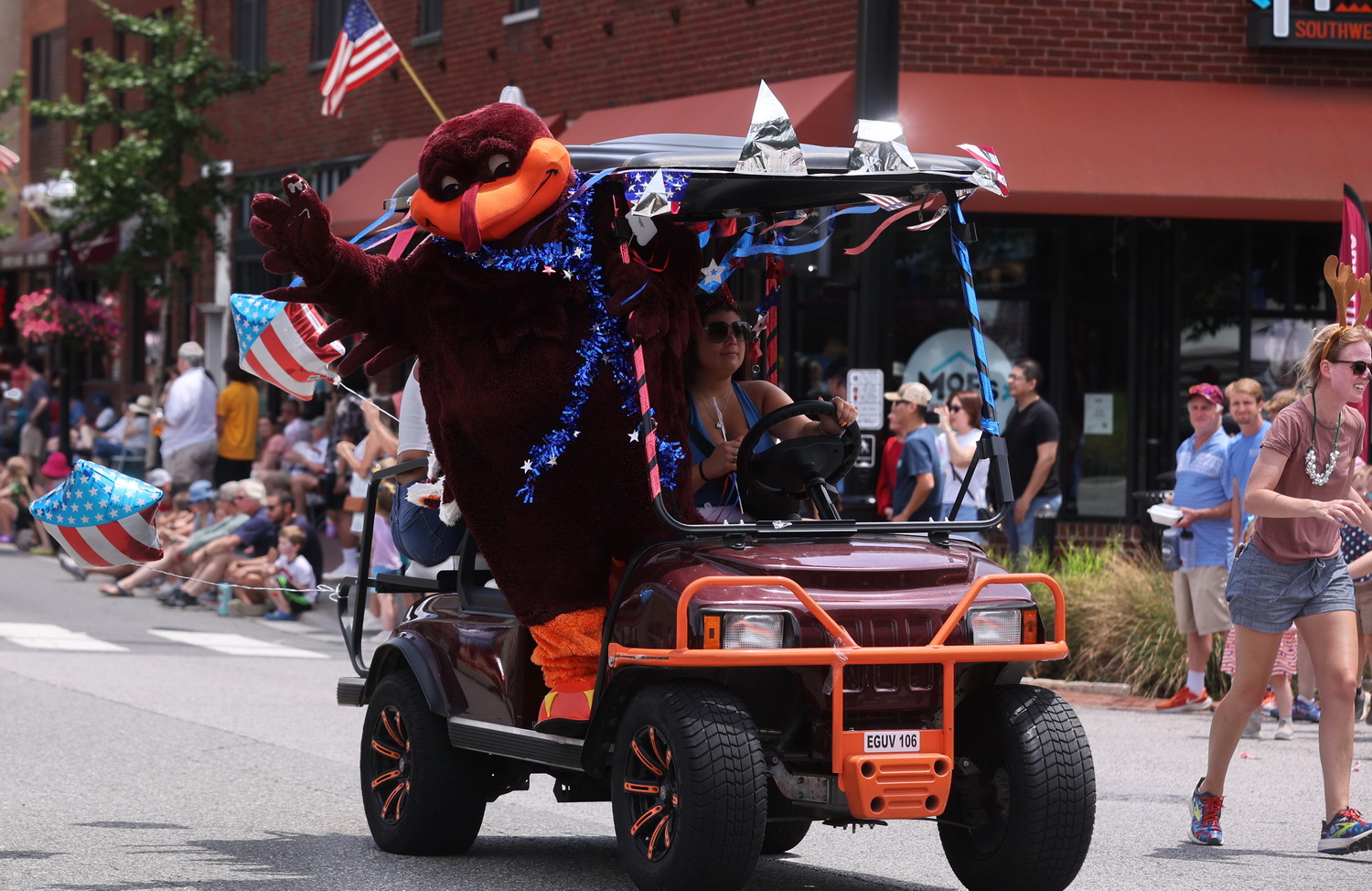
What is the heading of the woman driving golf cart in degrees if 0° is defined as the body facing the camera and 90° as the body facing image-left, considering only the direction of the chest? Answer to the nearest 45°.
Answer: approximately 315°

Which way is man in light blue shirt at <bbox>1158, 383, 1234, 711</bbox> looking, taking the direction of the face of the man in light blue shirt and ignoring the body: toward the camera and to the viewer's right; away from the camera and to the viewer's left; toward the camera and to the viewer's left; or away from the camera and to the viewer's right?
toward the camera and to the viewer's left

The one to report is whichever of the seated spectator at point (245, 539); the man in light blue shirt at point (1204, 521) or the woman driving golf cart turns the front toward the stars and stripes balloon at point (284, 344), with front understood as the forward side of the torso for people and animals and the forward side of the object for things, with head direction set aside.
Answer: the man in light blue shirt

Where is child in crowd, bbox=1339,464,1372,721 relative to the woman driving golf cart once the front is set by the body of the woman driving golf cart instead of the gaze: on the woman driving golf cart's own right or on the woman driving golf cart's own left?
on the woman driving golf cart's own left

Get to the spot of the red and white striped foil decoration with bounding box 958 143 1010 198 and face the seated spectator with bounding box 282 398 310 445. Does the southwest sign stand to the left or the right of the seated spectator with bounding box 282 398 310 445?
right

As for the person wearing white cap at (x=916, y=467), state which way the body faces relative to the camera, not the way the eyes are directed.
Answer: to the viewer's left

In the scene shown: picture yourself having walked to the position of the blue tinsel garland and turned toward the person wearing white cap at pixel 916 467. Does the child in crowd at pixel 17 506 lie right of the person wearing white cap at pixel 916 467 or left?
left

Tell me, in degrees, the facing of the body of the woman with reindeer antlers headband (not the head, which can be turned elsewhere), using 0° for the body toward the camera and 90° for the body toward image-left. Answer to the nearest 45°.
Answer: approximately 315°
